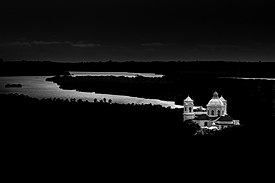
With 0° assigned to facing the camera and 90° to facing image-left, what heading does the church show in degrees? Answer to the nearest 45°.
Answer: approximately 135°
